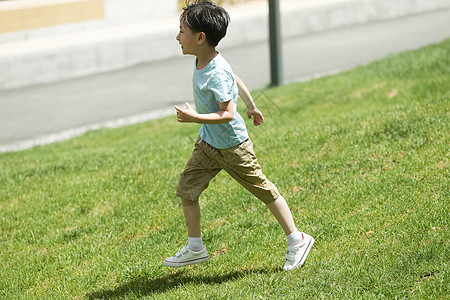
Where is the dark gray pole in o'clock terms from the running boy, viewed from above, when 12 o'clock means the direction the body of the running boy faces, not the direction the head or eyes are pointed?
The dark gray pole is roughly at 3 o'clock from the running boy.

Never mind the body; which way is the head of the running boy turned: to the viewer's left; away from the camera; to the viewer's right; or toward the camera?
to the viewer's left

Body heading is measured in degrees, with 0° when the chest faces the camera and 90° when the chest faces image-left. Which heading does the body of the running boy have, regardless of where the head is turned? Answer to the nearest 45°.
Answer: approximately 90°
